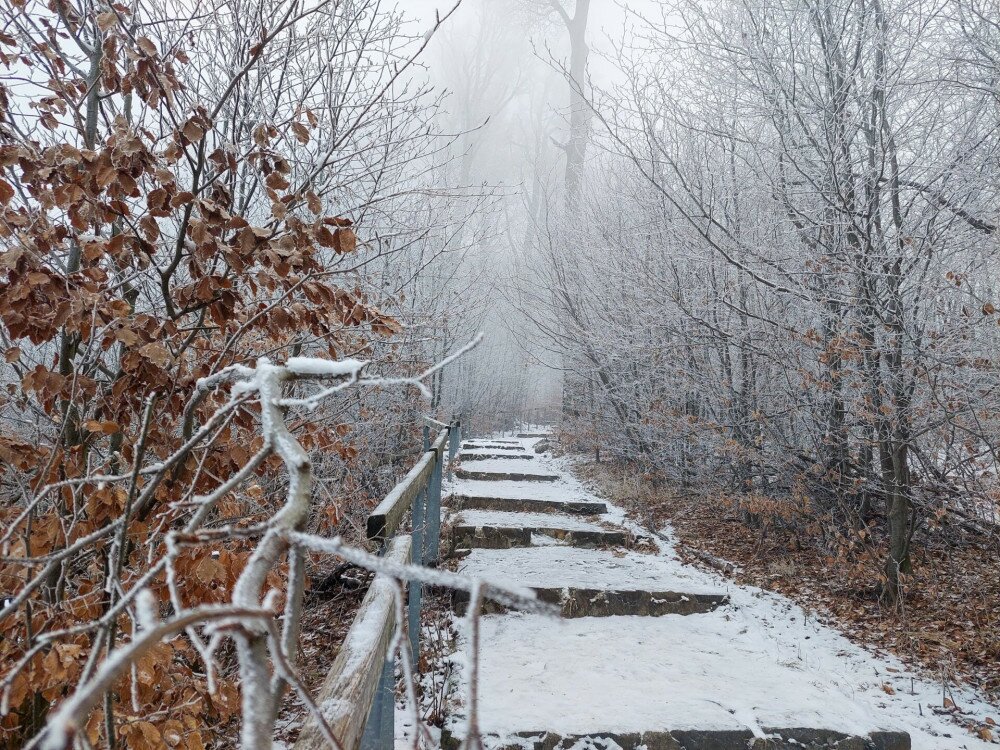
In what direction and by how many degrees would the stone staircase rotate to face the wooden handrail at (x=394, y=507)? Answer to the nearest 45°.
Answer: approximately 45° to its right

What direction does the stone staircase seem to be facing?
toward the camera
